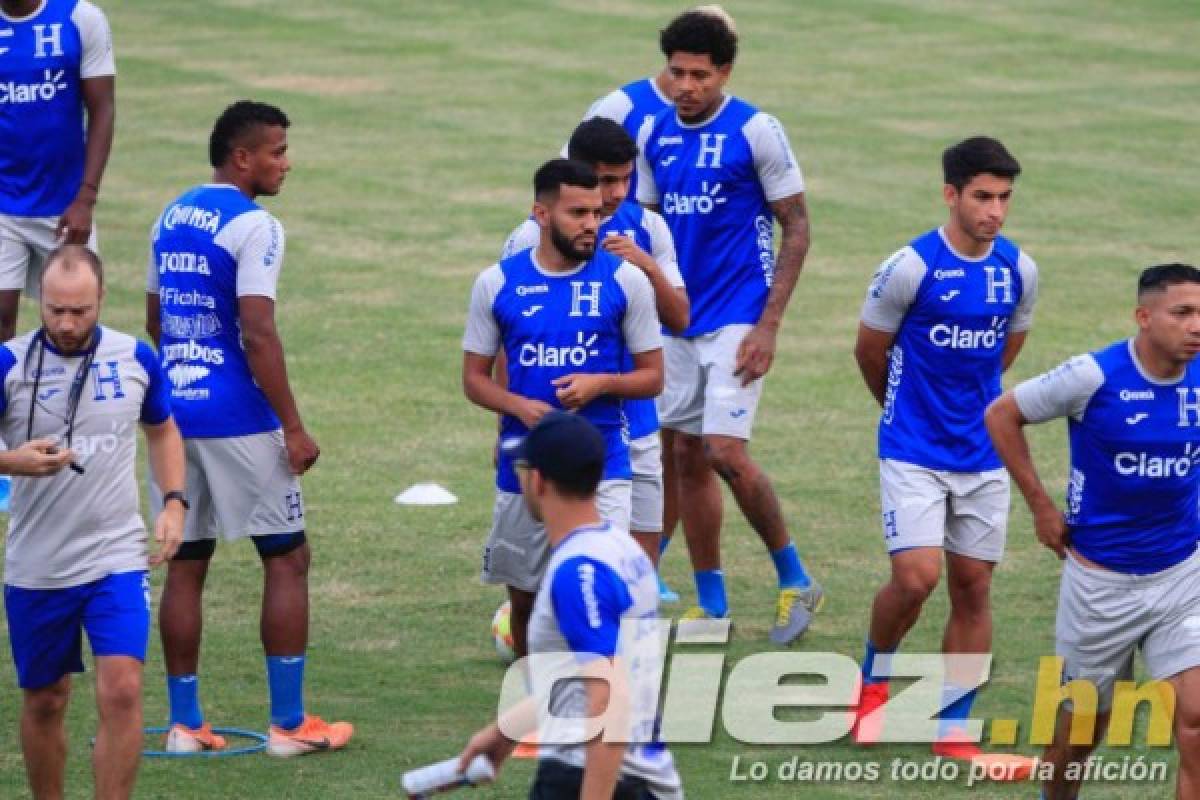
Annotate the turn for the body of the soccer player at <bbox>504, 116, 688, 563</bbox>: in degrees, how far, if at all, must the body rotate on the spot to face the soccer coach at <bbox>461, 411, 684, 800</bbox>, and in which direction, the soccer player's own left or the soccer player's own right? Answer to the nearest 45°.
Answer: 0° — they already face them

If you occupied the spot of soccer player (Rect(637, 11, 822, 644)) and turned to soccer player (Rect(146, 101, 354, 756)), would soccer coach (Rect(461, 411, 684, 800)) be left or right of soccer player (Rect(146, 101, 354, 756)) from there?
left

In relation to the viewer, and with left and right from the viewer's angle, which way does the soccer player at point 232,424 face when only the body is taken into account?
facing away from the viewer and to the right of the viewer

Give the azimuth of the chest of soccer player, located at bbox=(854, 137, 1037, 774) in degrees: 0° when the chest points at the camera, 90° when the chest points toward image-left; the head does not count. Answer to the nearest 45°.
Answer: approximately 315°

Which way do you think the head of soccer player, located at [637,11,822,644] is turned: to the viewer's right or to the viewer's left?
to the viewer's left

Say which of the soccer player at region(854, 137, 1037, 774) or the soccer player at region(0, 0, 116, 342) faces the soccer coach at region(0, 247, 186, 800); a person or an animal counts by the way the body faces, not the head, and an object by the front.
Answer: the soccer player at region(0, 0, 116, 342)

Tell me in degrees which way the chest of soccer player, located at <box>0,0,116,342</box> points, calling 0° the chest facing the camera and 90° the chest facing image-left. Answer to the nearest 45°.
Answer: approximately 0°
